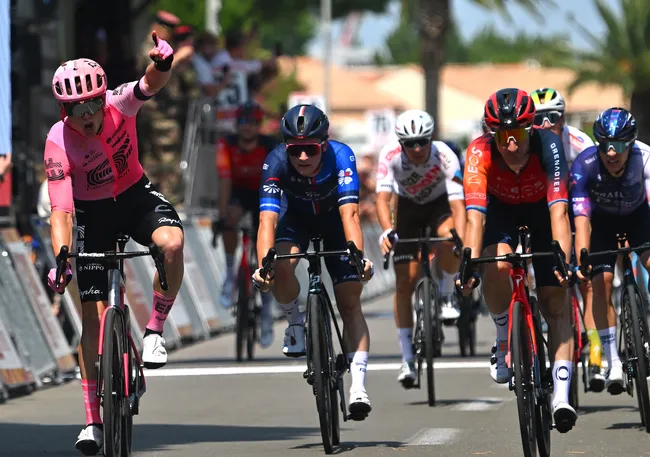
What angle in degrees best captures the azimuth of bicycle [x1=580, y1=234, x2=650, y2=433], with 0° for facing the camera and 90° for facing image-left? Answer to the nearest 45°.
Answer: approximately 0°

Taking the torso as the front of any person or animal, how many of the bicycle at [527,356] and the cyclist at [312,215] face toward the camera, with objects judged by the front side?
2

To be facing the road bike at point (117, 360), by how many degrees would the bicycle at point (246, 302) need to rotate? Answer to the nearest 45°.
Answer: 0° — it already faces it

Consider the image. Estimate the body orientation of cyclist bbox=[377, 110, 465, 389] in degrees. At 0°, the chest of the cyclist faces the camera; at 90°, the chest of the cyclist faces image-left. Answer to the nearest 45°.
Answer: approximately 0°

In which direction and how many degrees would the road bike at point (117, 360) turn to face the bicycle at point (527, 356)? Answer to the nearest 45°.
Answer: approximately 90° to its left

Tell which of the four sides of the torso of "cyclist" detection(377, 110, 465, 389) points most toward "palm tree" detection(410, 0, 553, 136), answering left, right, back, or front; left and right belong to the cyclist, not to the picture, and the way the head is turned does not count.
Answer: back
